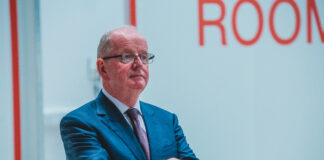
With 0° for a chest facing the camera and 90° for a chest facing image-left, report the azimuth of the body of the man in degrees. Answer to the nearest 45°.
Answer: approximately 315°

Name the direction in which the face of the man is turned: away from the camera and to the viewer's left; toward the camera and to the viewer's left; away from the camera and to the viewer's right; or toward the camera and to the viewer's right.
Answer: toward the camera and to the viewer's right

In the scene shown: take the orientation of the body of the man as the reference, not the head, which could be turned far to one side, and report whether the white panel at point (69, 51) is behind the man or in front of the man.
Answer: behind
